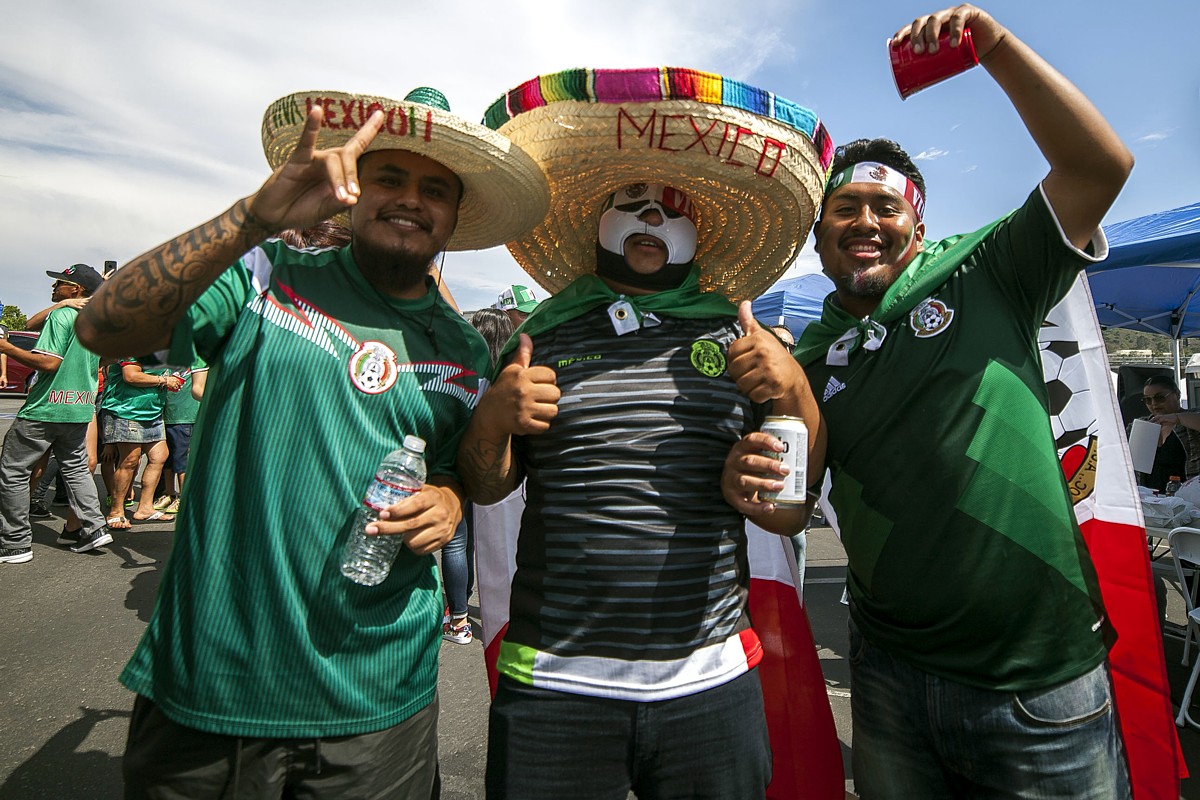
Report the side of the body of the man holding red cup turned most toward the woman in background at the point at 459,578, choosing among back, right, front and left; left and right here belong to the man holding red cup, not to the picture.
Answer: right

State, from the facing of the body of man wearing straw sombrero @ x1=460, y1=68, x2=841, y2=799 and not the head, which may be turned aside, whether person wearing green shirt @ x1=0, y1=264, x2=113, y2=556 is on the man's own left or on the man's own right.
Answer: on the man's own right

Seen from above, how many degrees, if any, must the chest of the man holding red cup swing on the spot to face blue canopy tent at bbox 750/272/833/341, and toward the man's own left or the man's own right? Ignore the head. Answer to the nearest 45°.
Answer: approximately 135° to the man's own right

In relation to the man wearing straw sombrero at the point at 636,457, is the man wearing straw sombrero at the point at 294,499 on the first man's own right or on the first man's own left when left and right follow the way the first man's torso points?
on the first man's own right

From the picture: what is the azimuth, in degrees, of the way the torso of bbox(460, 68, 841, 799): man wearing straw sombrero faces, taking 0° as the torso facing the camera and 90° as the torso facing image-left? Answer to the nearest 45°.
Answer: approximately 0°

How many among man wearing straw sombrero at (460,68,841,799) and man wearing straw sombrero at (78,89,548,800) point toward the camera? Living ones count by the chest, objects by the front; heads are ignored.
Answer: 2

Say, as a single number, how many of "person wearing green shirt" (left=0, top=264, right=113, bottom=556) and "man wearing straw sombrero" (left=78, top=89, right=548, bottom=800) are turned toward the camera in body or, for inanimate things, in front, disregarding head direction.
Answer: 1

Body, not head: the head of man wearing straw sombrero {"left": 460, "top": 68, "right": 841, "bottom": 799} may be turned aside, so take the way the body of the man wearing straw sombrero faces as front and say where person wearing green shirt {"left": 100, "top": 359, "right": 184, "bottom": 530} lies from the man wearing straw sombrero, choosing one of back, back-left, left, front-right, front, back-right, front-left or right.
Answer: back-right
